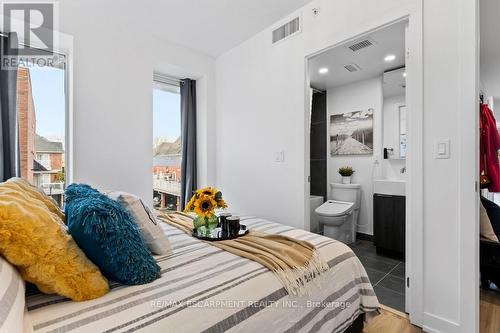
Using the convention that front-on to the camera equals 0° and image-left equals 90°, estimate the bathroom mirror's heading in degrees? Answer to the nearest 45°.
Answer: approximately 45°

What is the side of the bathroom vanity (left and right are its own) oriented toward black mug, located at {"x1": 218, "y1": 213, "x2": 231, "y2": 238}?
front

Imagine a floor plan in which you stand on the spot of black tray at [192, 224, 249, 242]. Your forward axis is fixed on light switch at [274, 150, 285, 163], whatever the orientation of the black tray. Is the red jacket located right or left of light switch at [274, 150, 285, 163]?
right

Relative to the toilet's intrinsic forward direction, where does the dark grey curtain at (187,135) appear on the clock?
The dark grey curtain is roughly at 1 o'clock from the toilet.

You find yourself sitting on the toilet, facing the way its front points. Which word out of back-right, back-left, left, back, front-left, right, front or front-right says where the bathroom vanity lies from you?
left

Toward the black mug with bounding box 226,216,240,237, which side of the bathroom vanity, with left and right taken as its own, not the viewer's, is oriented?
front

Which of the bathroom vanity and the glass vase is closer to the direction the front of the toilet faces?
the glass vase

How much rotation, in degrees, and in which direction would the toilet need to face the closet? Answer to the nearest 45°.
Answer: approximately 90° to its left

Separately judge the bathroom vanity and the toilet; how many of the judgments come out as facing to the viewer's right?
0
